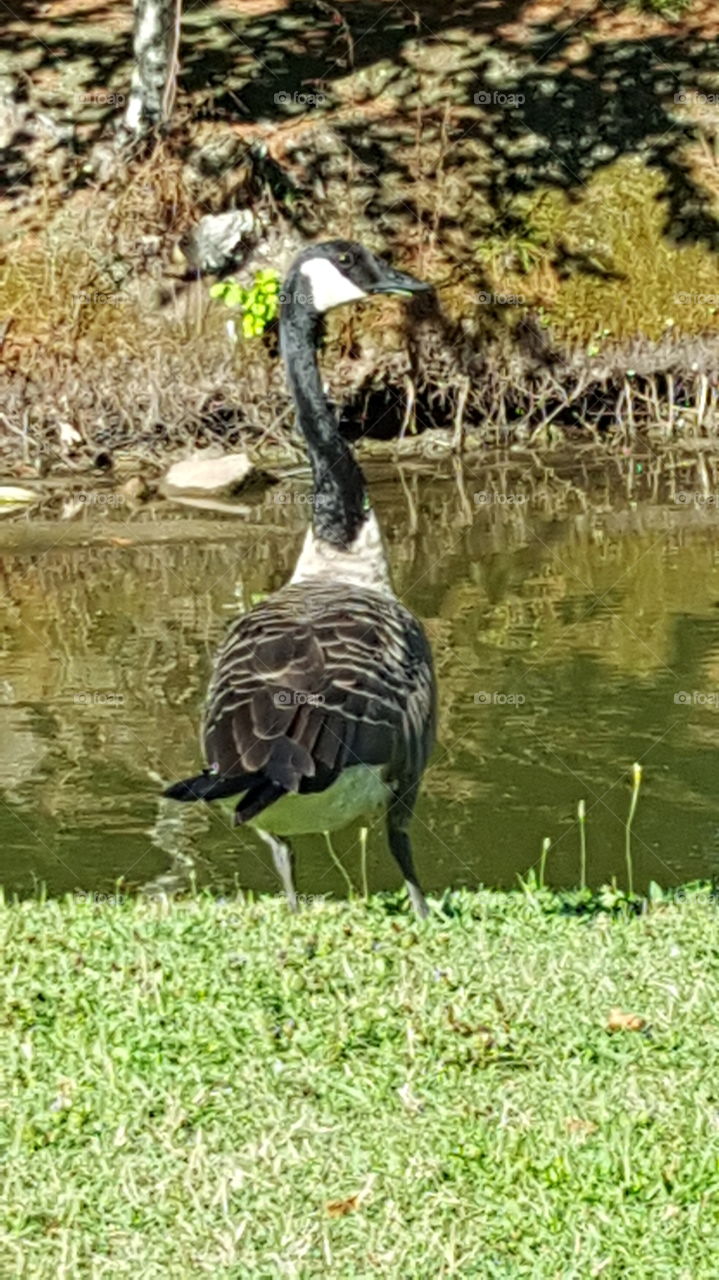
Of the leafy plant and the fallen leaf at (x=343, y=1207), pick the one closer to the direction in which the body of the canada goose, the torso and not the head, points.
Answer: the leafy plant

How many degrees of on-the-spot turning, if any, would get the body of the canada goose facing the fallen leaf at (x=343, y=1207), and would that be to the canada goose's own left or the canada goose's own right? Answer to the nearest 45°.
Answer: approximately 135° to the canada goose's own right

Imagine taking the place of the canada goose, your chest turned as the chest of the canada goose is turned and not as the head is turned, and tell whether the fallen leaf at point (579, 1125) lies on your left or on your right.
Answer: on your right

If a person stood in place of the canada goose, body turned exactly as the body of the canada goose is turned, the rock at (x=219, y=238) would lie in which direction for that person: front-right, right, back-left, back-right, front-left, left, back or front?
front-left

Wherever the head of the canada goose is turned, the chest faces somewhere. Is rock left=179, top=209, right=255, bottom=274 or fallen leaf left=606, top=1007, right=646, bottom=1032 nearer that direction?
the rock

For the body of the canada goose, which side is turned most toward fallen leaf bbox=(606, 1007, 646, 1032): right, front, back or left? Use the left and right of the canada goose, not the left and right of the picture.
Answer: right

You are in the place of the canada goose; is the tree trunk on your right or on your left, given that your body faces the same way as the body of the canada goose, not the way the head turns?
on your left

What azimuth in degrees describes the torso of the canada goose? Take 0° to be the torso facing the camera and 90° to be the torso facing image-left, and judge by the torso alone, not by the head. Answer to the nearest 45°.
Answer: approximately 225°

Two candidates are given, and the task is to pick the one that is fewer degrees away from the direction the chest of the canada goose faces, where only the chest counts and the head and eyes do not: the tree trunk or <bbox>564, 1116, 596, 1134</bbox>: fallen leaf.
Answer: the tree trunk

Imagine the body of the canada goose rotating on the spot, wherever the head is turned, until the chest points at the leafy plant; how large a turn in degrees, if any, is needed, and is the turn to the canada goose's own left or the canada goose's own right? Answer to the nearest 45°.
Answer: approximately 45° to the canada goose's own left
